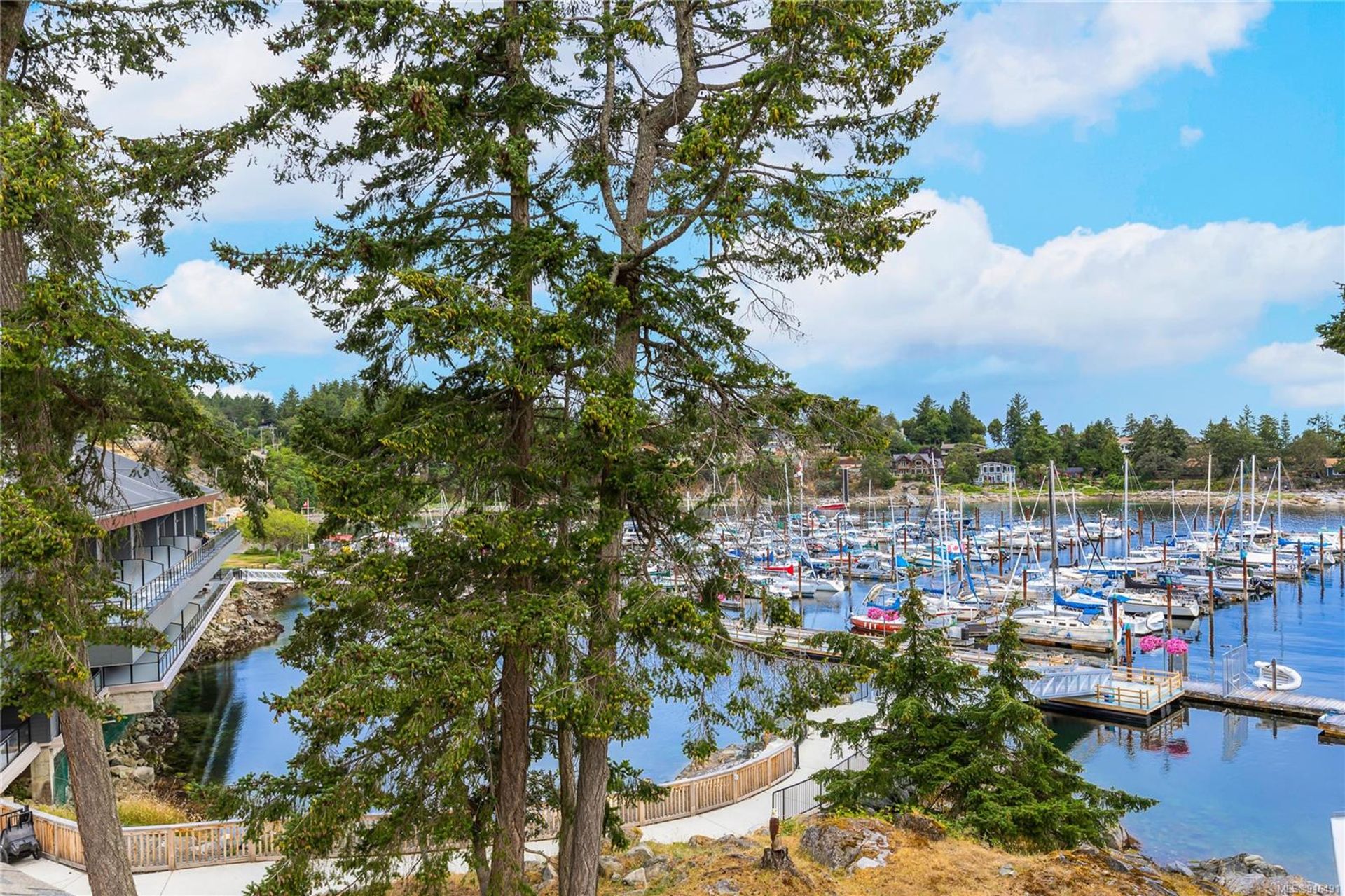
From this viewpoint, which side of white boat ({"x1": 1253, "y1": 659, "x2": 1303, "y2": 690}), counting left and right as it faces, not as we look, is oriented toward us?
right

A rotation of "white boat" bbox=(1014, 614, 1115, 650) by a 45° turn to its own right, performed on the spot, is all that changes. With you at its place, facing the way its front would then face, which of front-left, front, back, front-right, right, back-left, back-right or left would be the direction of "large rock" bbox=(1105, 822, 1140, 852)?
back-left

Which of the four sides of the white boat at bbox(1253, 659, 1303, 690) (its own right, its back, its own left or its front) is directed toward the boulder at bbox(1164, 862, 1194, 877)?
right

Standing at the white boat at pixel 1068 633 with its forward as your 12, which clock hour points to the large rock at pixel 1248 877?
The large rock is roughly at 9 o'clock from the white boat.

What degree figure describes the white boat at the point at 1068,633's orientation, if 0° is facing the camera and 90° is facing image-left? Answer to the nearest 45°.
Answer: approximately 90°

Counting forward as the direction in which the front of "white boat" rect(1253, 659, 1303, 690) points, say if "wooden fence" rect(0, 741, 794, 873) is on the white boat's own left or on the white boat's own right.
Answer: on the white boat's own right

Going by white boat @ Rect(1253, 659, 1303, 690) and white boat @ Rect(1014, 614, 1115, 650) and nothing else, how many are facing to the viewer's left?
1

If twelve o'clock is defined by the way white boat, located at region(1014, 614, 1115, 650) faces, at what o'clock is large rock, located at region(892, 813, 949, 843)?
The large rock is roughly at 9 o'clock from the white boat.

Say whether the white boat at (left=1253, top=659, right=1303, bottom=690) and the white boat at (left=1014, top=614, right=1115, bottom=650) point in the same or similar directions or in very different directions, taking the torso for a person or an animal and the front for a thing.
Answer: very different directions

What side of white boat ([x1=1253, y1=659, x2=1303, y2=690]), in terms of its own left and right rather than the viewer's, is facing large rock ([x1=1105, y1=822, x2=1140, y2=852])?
right

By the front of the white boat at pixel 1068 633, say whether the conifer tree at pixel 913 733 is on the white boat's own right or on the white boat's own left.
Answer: on the white boat's own left

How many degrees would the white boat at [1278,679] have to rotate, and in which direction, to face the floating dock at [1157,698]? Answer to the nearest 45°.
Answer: approximately 135° to its right

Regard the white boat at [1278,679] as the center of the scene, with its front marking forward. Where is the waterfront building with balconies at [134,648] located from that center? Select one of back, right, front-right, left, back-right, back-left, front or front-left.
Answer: back-right
